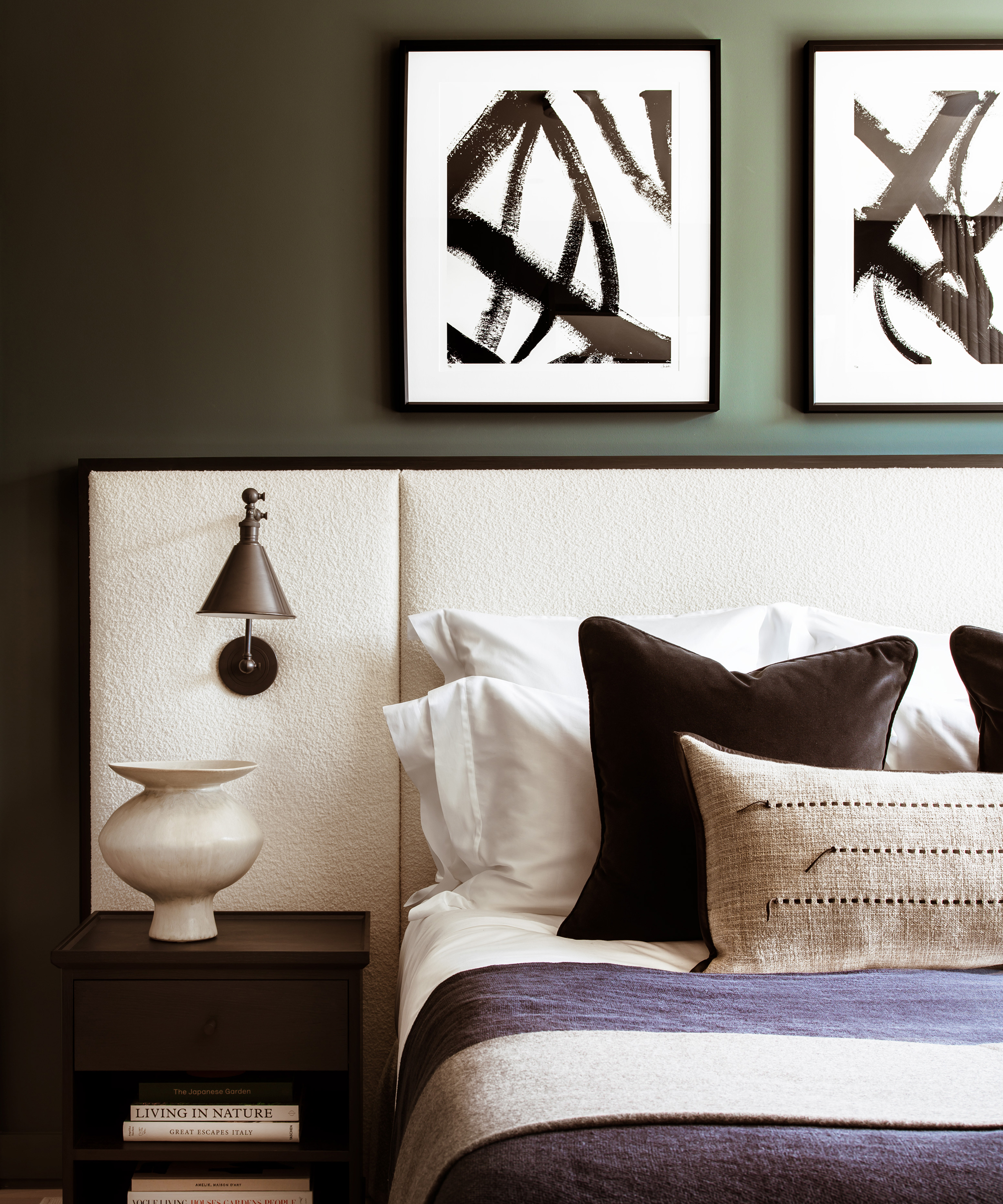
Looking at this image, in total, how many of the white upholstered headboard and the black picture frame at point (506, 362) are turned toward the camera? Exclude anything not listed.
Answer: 2

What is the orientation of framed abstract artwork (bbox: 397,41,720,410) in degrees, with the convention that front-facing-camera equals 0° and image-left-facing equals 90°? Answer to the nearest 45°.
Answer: approximately 0°

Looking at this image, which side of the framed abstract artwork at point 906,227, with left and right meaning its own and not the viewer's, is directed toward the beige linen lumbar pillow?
front
